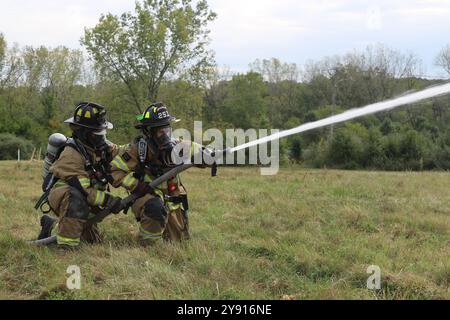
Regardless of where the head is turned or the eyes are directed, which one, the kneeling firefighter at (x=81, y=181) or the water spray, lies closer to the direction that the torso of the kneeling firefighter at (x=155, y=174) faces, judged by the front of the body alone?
the water spray

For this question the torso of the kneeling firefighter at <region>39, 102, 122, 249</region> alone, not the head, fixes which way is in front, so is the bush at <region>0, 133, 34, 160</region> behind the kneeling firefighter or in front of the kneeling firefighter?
behind

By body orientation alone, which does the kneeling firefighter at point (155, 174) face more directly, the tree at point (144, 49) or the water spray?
the water spray

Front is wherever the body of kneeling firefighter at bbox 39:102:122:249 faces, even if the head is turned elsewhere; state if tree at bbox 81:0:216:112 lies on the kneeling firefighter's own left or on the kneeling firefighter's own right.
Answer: on the kneeling firefighter's own left

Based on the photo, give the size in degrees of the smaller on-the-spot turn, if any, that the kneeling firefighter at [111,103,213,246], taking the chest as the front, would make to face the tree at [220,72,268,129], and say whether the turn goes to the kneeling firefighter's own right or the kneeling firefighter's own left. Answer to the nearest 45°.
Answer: approximately 135° to the kneeling firefighter's own left

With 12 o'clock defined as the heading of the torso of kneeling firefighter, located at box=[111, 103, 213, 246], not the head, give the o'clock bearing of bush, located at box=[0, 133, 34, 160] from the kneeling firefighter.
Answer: The bush is roughly at 7 o'clock from the kneeling firefighter.

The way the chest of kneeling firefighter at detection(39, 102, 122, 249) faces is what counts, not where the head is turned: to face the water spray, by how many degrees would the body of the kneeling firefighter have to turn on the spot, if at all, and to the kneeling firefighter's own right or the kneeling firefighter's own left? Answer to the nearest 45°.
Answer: approximately 45° to the kneeling firefighter's own left

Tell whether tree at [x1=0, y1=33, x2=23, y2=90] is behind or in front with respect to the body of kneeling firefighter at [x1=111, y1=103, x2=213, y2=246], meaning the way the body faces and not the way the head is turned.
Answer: behind

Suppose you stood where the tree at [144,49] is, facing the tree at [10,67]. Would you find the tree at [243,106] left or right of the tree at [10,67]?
right

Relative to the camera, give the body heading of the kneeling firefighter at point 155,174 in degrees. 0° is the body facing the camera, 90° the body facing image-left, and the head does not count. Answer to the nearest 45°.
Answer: approximately 315°

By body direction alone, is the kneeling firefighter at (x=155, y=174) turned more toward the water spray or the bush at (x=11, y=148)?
the water spray

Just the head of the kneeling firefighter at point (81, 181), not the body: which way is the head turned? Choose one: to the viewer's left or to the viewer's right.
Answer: to the viewer's right

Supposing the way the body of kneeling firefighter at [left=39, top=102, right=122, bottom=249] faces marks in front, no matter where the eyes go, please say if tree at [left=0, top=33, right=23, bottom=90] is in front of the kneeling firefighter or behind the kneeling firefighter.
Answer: behind
